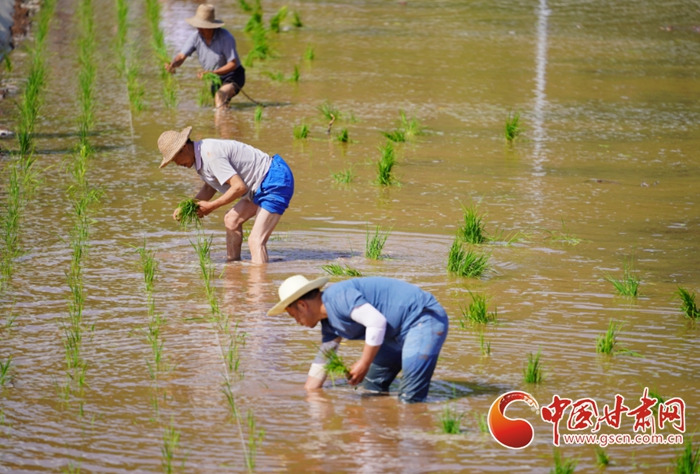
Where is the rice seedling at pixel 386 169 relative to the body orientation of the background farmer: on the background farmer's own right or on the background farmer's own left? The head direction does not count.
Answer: on the background farmer's own left

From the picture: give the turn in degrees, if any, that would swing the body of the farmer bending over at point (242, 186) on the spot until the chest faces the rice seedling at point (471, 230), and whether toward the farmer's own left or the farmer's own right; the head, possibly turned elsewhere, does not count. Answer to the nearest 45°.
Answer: approximately 180°

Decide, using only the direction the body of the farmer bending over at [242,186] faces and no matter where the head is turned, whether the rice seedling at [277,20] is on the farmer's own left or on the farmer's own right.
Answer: on the farmer's own right

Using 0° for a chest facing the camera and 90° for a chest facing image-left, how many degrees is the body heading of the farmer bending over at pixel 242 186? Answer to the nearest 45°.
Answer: approximately 90°

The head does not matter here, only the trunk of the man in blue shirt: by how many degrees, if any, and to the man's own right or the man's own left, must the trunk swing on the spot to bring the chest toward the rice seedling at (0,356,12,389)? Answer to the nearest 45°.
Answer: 0° — they already face it

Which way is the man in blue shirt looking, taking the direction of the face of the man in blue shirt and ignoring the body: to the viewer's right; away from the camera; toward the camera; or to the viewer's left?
to the viewer's left

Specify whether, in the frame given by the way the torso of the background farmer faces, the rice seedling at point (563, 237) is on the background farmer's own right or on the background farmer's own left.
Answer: on the background farmer's own left

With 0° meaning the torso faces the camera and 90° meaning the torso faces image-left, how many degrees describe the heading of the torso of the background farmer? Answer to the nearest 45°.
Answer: approximately 45°

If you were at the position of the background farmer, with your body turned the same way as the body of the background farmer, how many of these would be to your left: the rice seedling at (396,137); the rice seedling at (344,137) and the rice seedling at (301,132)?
3

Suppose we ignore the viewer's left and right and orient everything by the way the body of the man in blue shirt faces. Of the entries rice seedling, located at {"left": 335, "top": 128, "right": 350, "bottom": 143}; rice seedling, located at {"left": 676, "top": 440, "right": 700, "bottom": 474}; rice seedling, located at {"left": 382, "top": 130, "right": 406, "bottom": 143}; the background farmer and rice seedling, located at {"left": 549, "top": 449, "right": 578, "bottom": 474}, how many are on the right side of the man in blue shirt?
3

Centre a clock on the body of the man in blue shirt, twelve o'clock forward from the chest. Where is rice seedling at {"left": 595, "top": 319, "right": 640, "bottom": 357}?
The rice seedling is roughly at 5 o'clock from the man in blue shirt.

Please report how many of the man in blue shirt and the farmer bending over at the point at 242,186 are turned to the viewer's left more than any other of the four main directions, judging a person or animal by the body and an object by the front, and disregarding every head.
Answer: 2

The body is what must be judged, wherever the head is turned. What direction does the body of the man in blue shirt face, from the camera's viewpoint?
to the viewer's left

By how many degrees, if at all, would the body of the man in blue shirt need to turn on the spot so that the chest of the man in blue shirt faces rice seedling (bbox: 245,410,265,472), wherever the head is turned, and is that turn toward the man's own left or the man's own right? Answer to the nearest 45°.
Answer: approximately 45° to the man's own left
